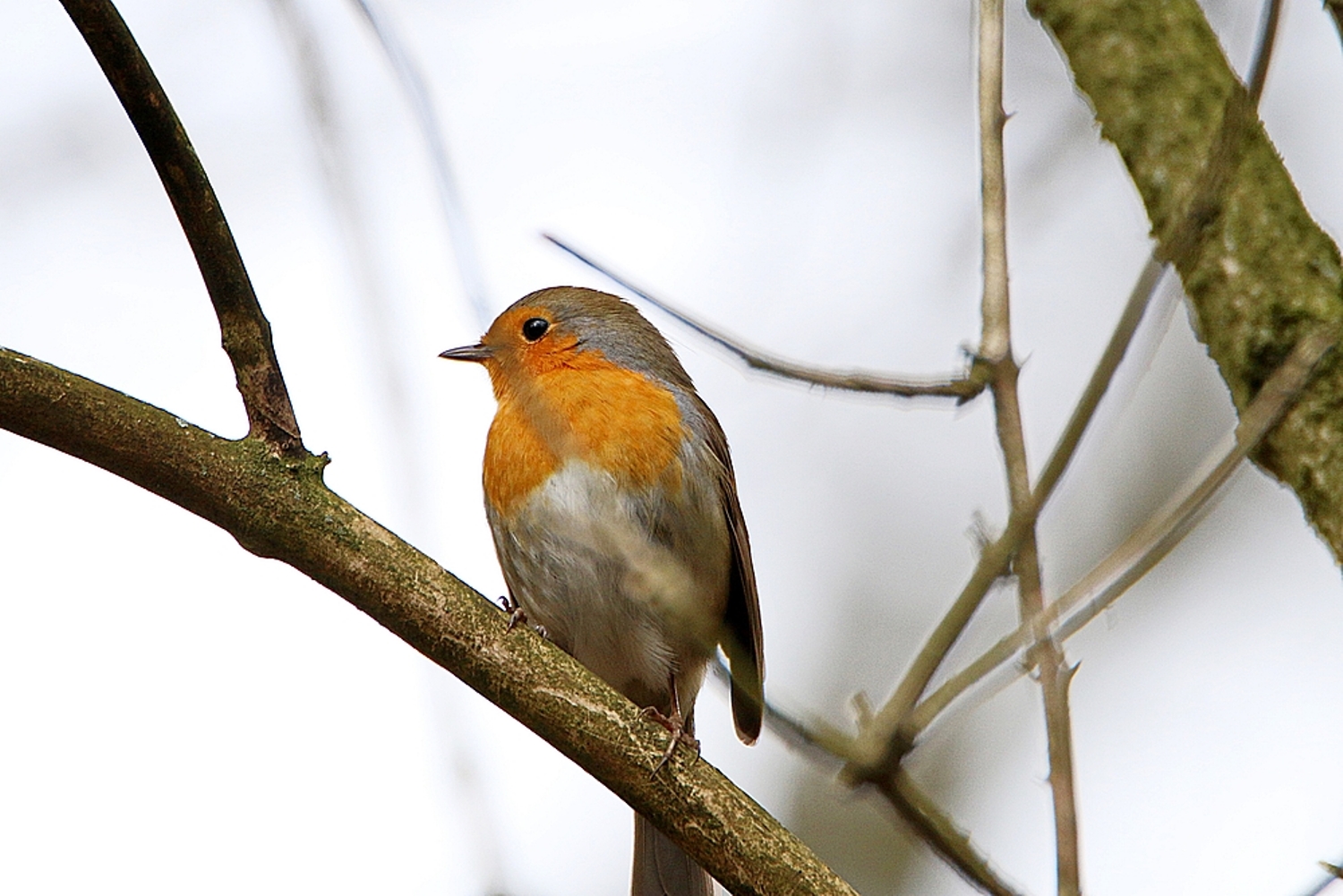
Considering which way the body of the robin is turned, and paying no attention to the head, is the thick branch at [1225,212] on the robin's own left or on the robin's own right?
on the robin's own left

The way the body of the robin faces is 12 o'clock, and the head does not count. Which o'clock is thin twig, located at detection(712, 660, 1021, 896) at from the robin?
The thin twig is roughly at 10 o'clock from the robin.

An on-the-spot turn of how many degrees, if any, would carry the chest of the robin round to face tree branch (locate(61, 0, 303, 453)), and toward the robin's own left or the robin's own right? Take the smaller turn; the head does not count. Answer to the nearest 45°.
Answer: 0° — it already faces it

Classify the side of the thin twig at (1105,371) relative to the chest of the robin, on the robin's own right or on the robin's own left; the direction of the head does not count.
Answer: on the robin's own left

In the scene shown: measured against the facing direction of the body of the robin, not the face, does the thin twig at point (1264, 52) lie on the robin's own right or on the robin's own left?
on the robin's own left

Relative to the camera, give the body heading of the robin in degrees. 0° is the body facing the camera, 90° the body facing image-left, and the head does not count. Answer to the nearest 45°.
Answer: approximately 45°

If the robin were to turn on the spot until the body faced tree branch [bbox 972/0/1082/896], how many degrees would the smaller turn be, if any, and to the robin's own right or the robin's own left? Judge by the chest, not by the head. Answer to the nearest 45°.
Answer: approximately 135° to the robin's own left
